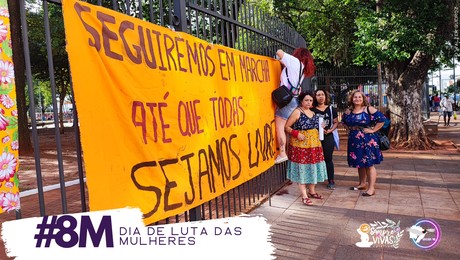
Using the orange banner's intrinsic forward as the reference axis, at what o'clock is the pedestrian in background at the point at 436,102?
The pedestrian in background is roughly at 9 o'clock from the orange banner.

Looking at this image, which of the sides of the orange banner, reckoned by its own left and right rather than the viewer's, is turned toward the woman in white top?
left

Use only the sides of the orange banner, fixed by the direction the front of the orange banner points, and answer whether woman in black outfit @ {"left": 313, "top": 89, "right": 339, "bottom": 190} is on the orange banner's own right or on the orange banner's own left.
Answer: on the orange banner's own left

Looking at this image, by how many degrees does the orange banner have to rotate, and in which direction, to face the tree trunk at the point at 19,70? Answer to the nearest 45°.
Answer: approximately 180°

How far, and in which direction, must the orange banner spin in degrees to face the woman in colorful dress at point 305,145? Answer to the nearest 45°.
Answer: approximately 90° to its left

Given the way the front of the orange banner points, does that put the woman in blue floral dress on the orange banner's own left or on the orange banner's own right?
on the orange banner's own left

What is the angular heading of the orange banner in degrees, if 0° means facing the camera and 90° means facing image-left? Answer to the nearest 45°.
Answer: approximately 315°

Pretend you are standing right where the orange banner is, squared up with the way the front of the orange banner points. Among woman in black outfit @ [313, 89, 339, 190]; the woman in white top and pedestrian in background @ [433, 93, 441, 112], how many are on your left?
3
